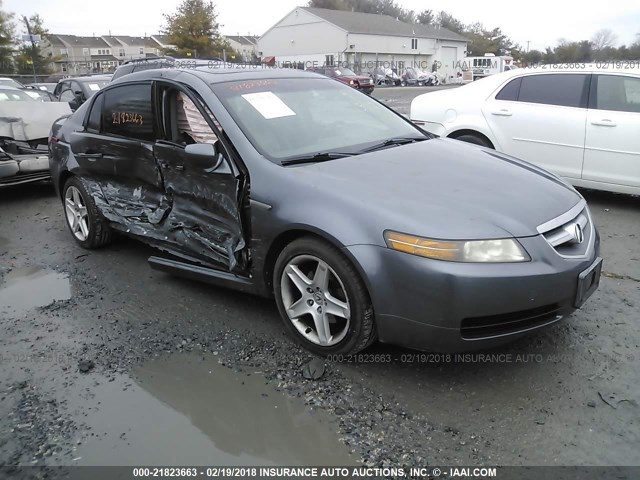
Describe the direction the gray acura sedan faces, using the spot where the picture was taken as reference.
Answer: facing the viewer and to the right of the viewer

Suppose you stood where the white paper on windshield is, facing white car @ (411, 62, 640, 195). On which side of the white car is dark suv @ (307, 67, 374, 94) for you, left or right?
left

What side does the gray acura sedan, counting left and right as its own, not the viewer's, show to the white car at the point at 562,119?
left

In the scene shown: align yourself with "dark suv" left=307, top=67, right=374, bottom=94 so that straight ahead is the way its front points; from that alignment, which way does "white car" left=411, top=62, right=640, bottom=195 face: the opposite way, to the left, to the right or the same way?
the same way

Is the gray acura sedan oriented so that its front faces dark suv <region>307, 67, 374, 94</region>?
no

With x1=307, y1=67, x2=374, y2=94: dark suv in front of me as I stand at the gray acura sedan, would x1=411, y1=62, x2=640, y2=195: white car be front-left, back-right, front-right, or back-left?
front-right
